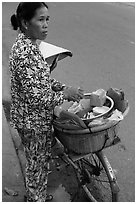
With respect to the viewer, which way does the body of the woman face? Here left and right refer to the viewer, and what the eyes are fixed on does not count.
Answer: facing to the right of the viewer

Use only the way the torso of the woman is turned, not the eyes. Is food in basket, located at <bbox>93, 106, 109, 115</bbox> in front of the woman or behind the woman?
in front

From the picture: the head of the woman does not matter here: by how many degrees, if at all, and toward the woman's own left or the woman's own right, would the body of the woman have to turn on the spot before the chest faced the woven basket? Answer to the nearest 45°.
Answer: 0° — they already face it

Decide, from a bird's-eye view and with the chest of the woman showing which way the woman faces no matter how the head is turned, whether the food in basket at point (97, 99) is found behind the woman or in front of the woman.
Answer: in front

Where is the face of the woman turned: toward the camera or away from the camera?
toward the camera
